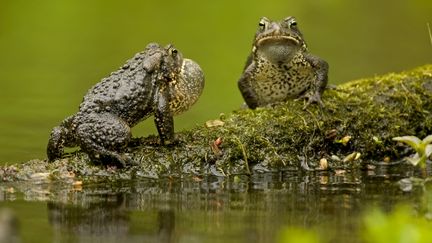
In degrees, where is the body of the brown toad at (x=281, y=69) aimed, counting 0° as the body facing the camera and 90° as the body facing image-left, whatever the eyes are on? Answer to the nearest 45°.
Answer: approximately 0°
